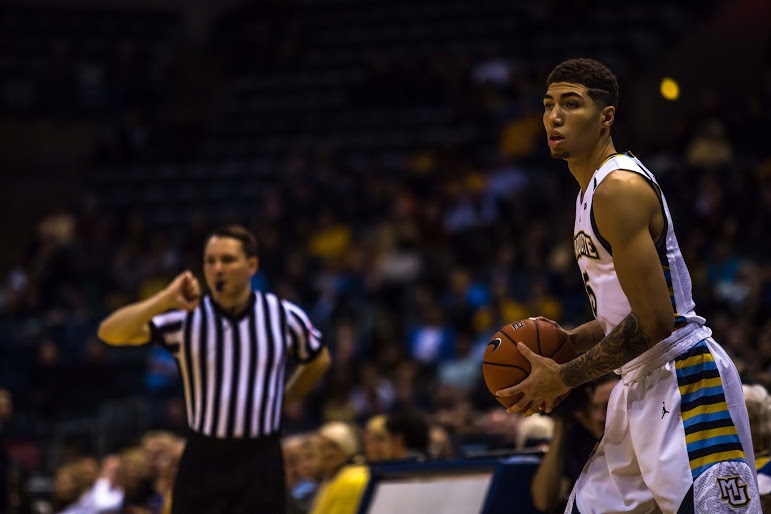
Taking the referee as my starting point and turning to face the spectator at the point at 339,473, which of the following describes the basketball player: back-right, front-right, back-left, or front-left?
back-right

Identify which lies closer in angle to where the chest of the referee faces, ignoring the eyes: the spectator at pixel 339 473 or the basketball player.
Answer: the basketball player

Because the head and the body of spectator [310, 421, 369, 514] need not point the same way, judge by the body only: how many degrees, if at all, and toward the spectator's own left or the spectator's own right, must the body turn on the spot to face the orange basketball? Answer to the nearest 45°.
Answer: approximately 45° to the spectator's own left

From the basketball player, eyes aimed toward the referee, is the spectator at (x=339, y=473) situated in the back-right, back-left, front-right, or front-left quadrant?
front-right

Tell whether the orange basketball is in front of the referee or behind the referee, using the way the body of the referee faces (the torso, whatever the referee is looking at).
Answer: in front

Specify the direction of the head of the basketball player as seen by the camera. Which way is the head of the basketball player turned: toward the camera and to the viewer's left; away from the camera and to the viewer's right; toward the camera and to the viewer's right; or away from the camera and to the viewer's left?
toward the camera and to the viewer's left

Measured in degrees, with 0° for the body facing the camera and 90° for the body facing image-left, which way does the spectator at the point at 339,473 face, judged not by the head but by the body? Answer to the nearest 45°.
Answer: approximately 45°

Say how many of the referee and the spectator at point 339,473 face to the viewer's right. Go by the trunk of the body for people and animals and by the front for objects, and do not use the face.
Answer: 0

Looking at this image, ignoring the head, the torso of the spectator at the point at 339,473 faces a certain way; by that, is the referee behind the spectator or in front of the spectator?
in front

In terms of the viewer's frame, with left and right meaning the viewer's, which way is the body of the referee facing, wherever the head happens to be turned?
facing the viewer
